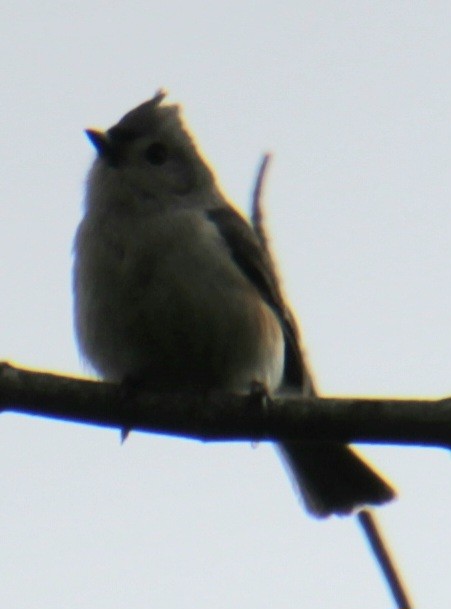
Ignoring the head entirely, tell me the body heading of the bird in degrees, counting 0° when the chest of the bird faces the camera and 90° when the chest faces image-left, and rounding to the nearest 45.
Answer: approximately 45°
